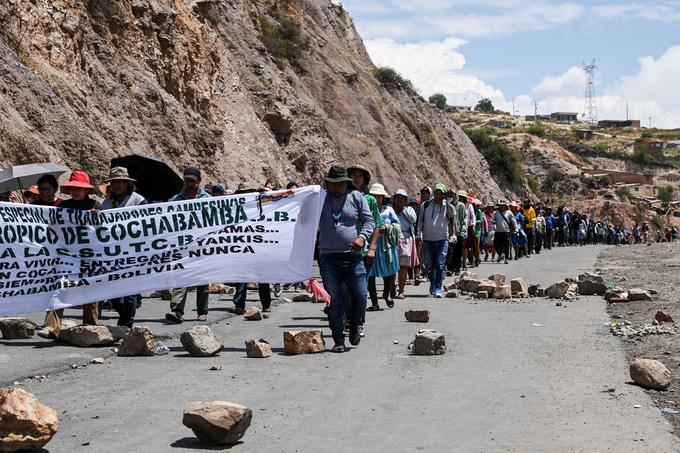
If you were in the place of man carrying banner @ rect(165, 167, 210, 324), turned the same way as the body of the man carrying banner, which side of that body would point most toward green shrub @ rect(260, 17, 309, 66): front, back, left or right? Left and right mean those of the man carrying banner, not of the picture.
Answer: back

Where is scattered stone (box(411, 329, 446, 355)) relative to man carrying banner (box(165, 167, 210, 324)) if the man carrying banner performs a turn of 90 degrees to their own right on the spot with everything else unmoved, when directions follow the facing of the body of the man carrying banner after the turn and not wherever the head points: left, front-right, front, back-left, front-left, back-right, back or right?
back-left

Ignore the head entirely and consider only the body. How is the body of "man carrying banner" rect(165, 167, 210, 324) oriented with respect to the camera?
toward the camera

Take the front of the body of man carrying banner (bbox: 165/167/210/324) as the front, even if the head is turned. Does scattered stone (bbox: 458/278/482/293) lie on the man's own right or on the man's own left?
on the man's own left

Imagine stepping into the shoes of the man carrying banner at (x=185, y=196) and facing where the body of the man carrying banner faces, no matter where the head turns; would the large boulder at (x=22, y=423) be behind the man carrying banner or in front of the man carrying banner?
in front

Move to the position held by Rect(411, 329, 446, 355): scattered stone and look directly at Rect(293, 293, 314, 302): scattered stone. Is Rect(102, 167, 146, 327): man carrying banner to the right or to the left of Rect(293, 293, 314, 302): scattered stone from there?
left

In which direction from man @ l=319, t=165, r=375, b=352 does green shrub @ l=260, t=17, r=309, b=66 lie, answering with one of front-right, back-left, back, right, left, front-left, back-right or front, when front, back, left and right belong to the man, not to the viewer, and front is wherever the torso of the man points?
back

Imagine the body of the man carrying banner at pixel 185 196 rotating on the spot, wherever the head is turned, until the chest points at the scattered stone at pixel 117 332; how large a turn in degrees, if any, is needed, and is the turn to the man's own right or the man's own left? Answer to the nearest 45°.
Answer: approximately 45° to the man's own right

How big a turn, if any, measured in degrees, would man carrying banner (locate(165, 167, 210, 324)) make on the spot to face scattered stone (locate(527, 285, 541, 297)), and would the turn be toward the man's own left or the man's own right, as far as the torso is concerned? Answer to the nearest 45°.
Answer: approximately 135° to the man's own left

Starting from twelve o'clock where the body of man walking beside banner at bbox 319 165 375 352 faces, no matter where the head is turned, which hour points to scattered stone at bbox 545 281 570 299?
The scattered stone is roughly at 7 o'clock from the man walking beside banner.

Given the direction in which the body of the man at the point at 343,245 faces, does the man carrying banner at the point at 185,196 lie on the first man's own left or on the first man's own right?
on the first man's own right

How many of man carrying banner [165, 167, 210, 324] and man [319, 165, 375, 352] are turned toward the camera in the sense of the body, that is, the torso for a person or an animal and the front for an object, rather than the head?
2

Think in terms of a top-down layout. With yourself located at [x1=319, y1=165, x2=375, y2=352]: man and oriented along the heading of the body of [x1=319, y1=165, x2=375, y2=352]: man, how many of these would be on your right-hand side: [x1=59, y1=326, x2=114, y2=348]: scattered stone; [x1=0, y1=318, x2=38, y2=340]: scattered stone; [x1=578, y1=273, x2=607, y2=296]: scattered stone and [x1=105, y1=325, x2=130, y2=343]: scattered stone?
3

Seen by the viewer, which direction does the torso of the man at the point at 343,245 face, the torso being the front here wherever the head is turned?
toward the camera
